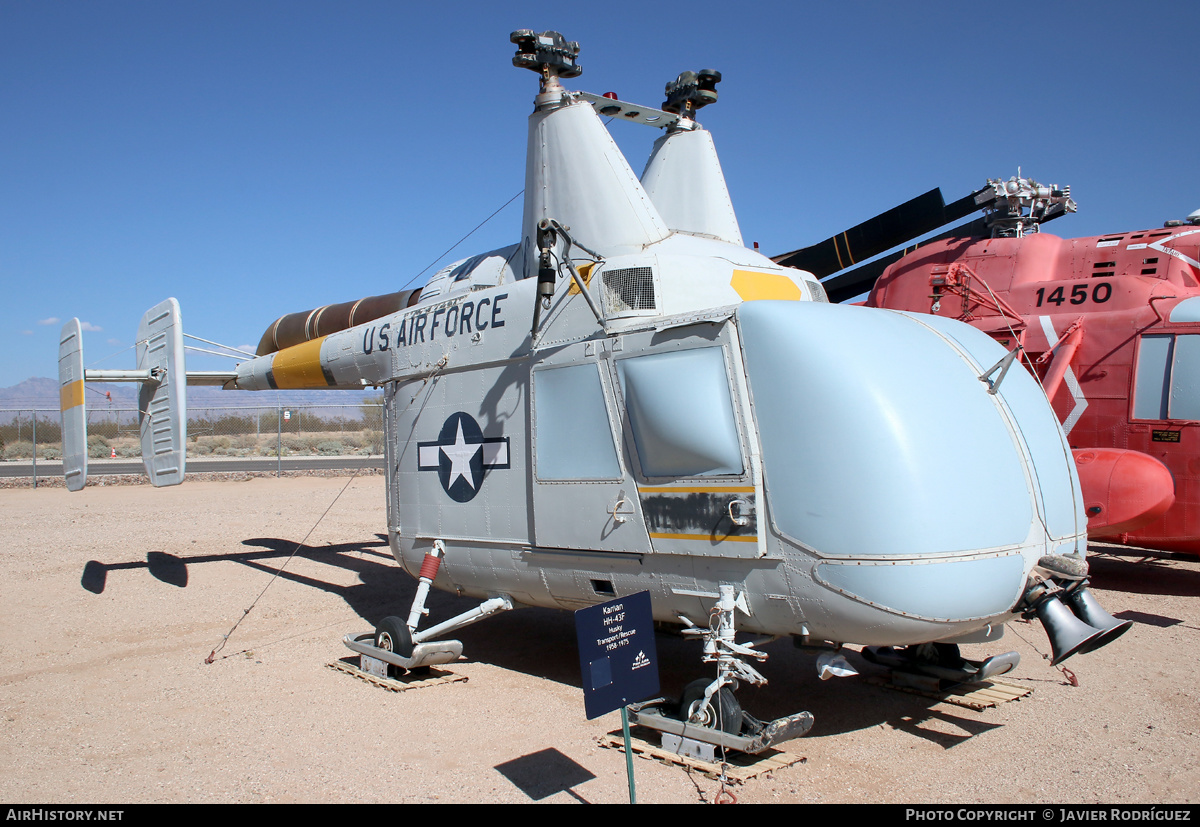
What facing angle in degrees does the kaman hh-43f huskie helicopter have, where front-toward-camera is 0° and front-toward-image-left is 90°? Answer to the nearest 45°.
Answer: approximately 315°

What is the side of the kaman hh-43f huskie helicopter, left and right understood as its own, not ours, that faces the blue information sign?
right

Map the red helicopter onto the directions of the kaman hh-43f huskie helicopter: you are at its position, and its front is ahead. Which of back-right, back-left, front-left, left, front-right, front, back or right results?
left

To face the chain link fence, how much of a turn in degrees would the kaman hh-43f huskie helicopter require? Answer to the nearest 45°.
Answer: approximately 180°

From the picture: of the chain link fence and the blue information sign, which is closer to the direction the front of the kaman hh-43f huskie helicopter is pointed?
the blue information sign
